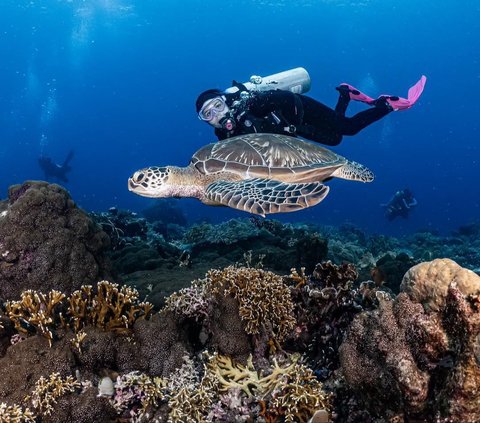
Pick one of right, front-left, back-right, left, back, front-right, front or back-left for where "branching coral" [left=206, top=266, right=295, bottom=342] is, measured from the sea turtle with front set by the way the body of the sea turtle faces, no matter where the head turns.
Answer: left

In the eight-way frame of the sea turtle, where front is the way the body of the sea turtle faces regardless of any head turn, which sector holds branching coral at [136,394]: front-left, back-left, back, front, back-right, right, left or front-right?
left

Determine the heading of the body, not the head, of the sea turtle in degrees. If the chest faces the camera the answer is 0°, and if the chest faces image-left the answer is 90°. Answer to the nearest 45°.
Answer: approximately 90°

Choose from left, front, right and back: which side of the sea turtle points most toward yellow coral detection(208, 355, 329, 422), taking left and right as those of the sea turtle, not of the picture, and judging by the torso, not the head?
left

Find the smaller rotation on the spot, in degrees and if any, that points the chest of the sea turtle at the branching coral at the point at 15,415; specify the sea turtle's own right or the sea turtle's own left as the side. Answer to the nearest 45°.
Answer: approximately 90° to the sea turtle's own left

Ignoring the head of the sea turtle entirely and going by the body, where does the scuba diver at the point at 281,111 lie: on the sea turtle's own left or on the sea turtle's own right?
on the sea turtle's own right

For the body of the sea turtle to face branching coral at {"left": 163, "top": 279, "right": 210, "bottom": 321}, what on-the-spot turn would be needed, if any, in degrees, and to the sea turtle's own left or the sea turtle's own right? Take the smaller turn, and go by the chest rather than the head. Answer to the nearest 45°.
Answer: approximately 90° to the sea turtle's own left

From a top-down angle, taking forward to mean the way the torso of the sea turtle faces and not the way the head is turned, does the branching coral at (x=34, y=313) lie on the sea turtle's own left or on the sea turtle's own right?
on the sea turtle's own left

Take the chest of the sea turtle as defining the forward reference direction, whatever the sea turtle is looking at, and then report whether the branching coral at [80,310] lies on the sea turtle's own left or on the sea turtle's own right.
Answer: on the sea turtle's own left
